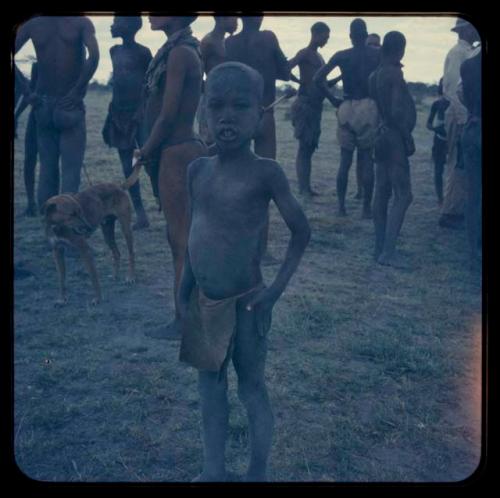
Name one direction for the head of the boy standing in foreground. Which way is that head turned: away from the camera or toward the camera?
toward the camera

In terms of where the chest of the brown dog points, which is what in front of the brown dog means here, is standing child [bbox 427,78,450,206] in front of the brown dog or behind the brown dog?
behind

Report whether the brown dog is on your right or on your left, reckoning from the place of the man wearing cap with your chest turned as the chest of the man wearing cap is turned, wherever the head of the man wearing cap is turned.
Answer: on your left

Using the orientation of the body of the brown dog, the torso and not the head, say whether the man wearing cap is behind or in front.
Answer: behind

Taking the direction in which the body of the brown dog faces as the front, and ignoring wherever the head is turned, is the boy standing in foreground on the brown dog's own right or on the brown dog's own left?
on the brown dog's own left

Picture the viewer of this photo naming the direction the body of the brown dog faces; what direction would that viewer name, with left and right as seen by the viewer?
facing the viewer and to the left of the viewer

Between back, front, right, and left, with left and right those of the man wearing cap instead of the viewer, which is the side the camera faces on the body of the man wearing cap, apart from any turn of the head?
left

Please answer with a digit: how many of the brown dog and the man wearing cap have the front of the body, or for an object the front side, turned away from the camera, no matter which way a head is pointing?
0

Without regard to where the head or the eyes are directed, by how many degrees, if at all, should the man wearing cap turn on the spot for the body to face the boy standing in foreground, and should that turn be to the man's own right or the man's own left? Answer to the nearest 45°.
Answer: approximately 90° to the man's own left

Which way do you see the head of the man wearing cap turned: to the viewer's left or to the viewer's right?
to the viewer's left
